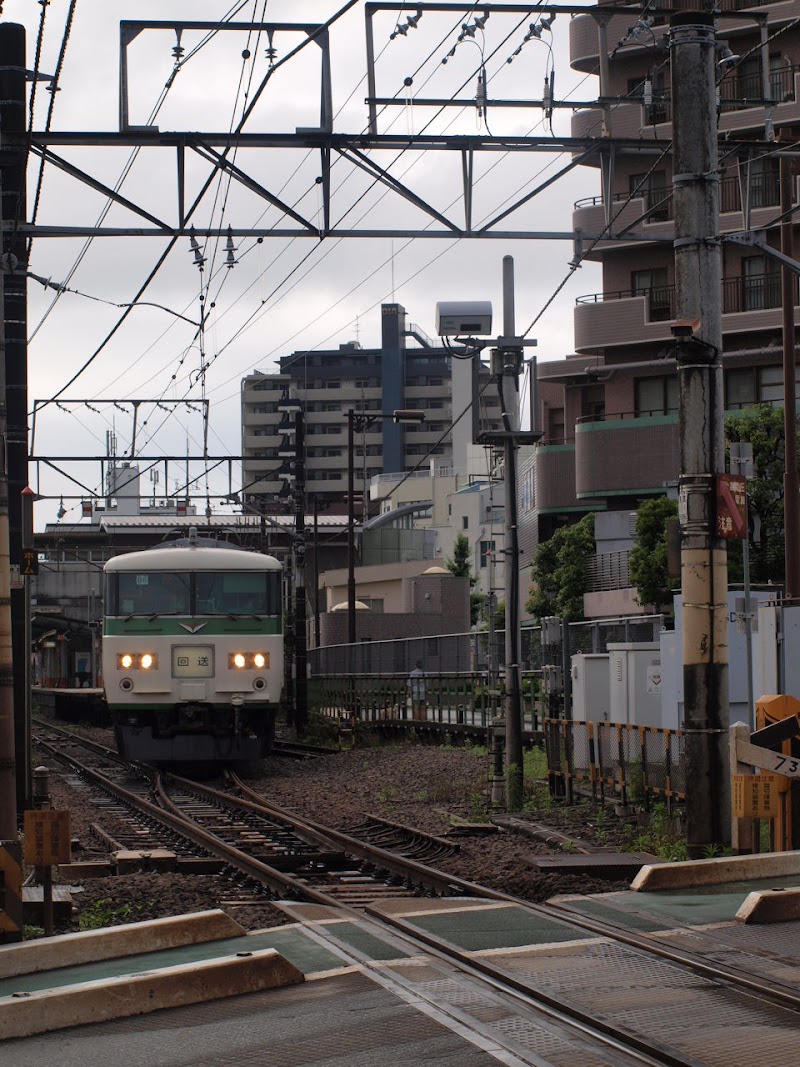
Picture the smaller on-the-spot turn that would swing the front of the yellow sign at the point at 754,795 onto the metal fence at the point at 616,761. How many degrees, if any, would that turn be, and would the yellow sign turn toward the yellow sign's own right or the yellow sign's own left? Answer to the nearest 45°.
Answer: approximately 180°

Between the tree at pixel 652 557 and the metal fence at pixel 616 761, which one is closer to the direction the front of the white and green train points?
the metal fence

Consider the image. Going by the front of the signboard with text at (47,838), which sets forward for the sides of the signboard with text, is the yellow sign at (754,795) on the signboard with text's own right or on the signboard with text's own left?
on the signboard with text's own left

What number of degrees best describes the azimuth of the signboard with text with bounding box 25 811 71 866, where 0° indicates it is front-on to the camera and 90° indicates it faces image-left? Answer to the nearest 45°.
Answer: approximately 0°
